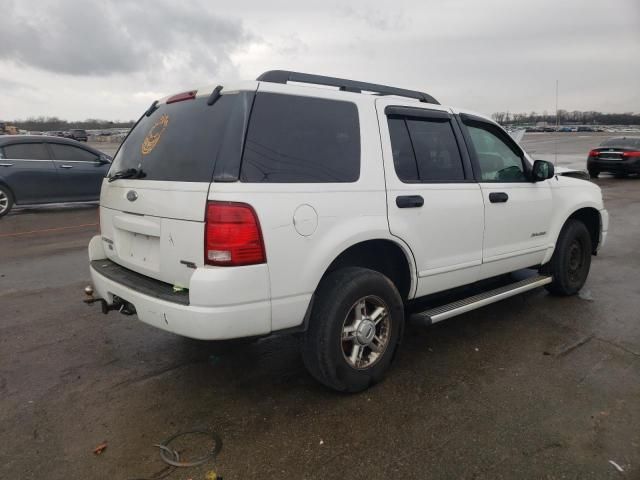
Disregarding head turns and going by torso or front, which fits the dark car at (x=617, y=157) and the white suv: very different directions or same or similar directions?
same or similar directions

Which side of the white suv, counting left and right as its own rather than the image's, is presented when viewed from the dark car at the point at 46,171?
left

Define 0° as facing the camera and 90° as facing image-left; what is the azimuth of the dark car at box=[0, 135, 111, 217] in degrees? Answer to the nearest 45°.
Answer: approximately 270°

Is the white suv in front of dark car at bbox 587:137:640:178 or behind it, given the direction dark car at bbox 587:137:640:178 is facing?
behind

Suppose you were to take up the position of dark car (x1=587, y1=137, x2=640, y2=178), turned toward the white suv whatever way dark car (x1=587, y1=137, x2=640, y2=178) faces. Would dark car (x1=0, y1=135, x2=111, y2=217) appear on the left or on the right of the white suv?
right

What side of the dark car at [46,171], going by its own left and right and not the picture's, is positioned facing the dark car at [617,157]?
front

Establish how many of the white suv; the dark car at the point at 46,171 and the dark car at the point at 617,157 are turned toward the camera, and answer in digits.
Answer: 0

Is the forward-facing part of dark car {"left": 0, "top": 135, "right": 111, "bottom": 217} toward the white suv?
no

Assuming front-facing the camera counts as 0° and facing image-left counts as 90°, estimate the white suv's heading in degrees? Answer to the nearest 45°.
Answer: approximately 225°

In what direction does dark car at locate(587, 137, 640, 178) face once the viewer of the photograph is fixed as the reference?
facing away from the viewer and to the right of the viewer

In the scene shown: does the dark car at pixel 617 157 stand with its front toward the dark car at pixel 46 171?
no

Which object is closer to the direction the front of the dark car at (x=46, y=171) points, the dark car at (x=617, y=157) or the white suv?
the dark car
